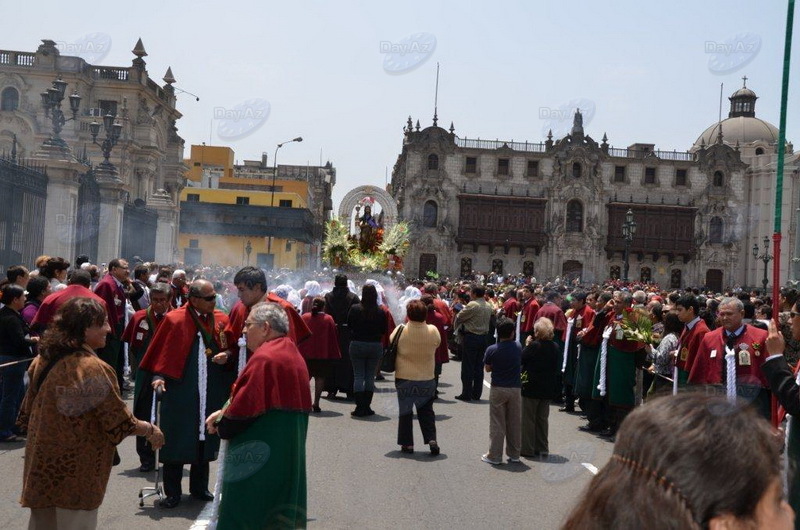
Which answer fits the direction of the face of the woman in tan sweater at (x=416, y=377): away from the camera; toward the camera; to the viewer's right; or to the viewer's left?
away from the camera

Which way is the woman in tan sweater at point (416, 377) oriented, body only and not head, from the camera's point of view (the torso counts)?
away from the camera

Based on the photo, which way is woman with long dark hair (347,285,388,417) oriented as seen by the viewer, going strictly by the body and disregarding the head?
away from the camera

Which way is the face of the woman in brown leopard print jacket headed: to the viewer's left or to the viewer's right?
to the viewer's right

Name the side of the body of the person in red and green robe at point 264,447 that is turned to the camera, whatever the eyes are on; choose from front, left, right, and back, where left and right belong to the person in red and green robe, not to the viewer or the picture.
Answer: left

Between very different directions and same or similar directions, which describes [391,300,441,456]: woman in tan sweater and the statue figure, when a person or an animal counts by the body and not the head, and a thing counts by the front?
very different directions

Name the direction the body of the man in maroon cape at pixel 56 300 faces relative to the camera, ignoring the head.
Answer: away from the camera

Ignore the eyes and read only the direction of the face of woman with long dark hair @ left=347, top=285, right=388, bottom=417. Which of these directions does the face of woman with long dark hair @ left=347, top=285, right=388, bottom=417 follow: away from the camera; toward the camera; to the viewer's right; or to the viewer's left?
away from the camera
